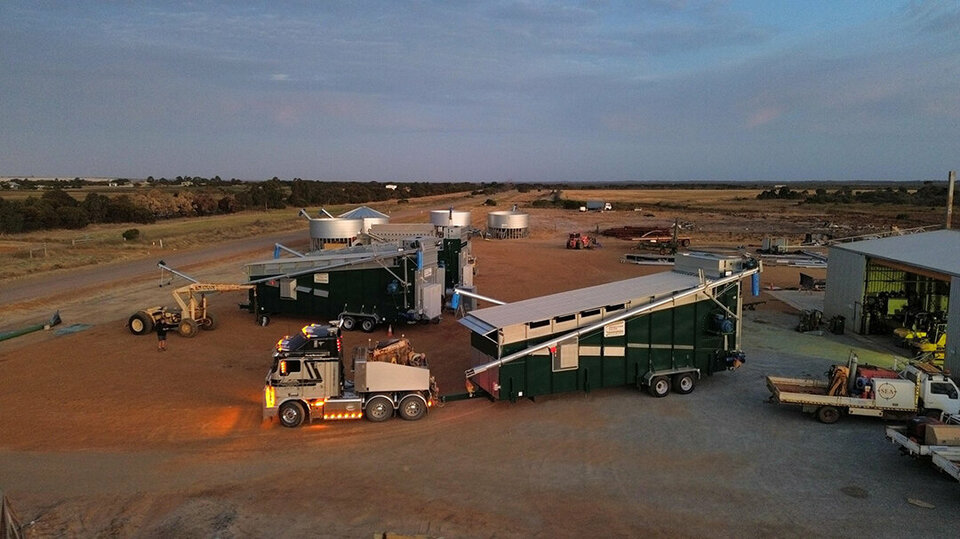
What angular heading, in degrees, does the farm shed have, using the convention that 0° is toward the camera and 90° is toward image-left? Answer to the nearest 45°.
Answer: approximately 45°

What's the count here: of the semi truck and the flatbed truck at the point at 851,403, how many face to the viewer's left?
1

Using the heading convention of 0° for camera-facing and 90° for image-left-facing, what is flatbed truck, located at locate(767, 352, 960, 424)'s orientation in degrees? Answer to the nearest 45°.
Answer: approximately 270°

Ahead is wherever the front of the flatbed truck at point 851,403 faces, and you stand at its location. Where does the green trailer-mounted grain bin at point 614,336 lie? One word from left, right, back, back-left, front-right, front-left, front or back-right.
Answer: back

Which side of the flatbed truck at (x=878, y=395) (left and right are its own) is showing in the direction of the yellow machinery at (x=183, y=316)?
back

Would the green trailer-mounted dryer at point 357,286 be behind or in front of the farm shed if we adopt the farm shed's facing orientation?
in front

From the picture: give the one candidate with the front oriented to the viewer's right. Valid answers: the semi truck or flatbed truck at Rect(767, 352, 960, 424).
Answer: the flatbed truck

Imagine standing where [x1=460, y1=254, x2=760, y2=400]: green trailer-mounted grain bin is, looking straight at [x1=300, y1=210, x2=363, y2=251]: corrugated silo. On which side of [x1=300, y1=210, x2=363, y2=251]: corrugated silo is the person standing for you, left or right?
left

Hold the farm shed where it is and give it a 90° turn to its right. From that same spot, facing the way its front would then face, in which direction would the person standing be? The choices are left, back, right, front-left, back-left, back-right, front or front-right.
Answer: left

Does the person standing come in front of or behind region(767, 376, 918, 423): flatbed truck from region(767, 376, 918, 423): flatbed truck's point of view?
behind

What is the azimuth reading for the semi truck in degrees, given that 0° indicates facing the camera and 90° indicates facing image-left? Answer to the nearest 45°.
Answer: approximately 90°

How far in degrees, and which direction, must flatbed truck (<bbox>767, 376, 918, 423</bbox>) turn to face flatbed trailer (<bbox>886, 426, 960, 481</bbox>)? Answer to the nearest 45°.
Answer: approximately 45° to its right
